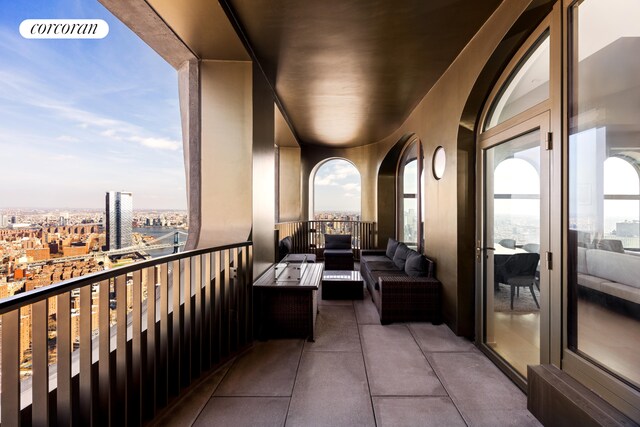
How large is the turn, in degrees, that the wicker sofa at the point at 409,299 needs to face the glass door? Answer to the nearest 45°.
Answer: approximately 135° to its left

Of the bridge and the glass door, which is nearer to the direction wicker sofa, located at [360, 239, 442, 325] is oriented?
the bridge

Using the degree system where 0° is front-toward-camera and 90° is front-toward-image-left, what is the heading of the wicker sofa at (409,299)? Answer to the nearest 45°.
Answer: approximately 90°

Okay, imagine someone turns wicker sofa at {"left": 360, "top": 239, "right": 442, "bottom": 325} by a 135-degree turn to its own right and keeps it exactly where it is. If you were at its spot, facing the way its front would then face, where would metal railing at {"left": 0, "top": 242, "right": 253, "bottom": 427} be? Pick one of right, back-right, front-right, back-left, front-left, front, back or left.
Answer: back

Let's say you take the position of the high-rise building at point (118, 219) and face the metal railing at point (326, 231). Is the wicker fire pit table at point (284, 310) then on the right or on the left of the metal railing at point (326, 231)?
right

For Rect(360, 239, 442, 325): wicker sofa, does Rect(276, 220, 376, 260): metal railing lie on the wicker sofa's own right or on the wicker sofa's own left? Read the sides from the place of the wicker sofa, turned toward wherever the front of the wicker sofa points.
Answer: on the wicker sofa's own right

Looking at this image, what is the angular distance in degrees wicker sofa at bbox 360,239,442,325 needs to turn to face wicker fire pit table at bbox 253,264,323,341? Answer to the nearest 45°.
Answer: approximately 45° to its left

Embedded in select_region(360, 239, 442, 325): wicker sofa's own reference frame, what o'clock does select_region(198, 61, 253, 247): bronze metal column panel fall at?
The bronze metal column panel is roughly at 11 o'clock from the wicker sofa.

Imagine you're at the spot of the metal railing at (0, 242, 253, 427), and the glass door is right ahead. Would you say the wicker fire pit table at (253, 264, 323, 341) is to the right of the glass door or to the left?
left

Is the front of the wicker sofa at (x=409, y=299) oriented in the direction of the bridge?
no
